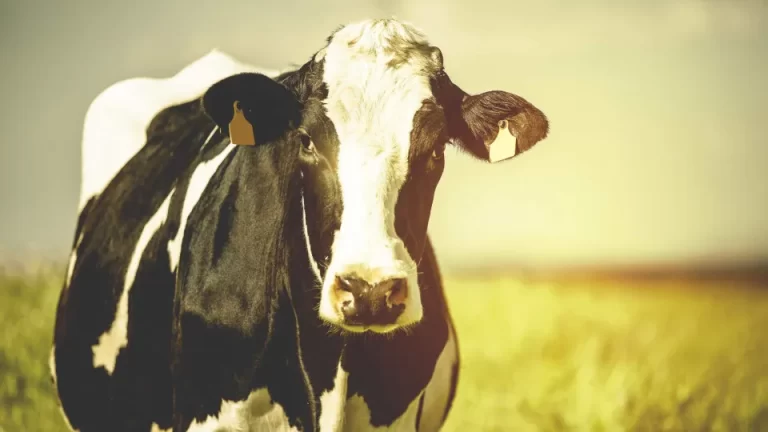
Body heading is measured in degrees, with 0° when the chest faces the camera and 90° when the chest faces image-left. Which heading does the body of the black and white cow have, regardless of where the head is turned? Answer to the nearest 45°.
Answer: approximately 315°
